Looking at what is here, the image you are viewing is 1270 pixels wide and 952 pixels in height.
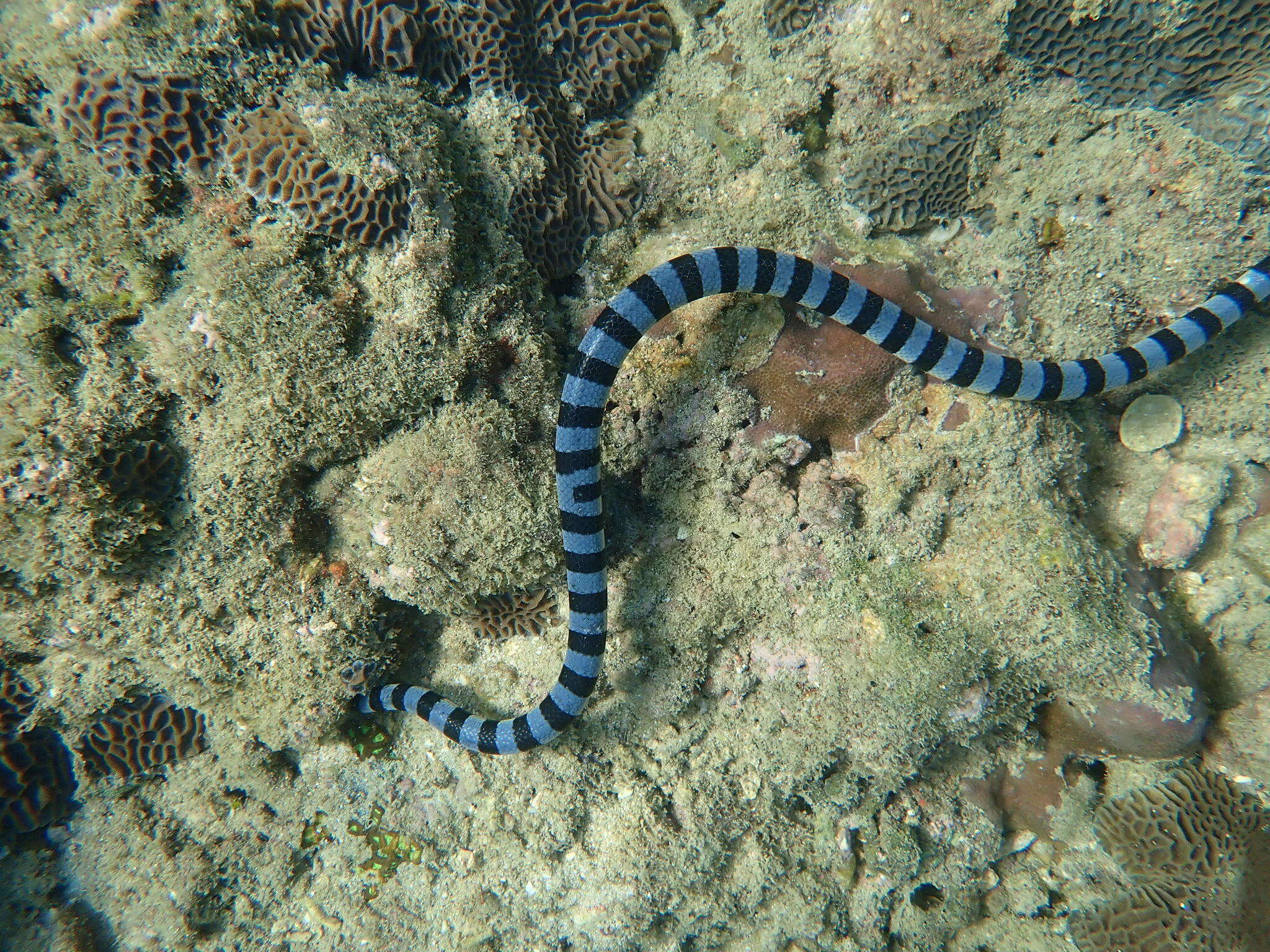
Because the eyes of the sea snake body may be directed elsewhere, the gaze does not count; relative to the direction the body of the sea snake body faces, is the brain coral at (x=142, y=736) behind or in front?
in front

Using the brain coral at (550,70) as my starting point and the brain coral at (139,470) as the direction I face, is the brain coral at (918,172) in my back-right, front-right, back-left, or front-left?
back-left

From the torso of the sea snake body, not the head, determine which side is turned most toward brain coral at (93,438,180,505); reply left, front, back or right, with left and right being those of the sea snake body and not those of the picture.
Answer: front

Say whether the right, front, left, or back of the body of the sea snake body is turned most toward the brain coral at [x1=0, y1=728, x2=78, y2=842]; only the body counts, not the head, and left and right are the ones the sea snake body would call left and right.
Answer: front

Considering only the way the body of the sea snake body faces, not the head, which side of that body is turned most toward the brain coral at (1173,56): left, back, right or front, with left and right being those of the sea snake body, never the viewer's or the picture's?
back

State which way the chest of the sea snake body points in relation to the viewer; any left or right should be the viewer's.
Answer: facing to the left of the viewer

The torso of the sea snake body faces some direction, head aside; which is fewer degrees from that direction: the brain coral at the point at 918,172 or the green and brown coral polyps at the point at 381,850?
the green and brown coral polyps

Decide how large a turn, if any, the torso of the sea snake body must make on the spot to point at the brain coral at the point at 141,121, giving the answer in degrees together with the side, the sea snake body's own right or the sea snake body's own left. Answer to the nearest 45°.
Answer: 0° — it already faces it

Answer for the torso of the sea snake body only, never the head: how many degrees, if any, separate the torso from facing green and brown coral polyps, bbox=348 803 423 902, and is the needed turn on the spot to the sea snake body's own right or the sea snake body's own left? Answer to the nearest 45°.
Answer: approximately 45° to the sea snake body's own left
